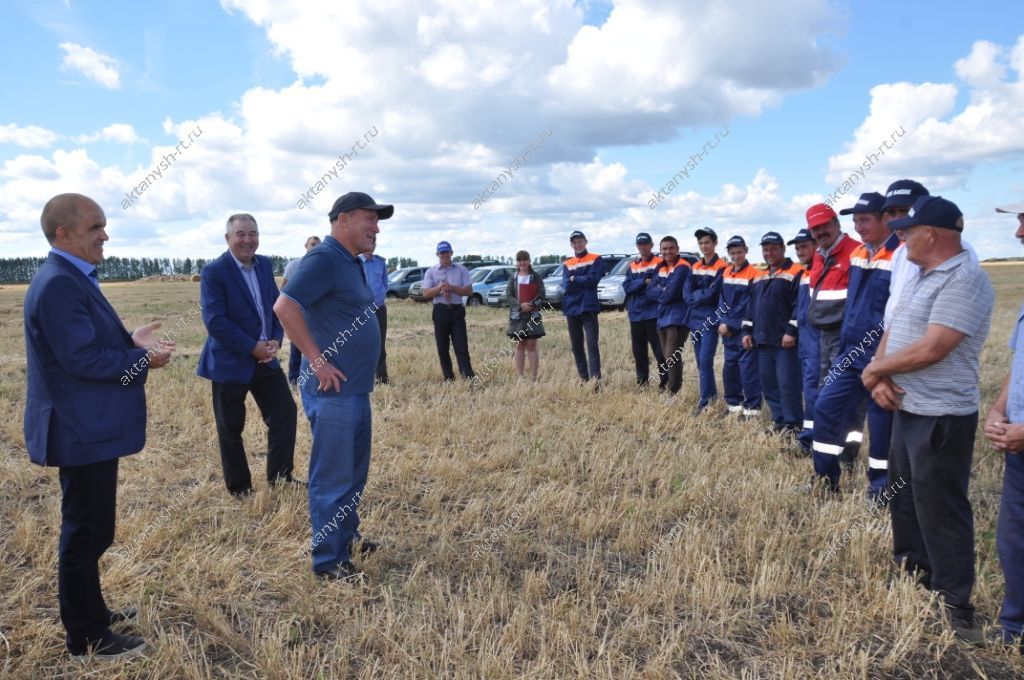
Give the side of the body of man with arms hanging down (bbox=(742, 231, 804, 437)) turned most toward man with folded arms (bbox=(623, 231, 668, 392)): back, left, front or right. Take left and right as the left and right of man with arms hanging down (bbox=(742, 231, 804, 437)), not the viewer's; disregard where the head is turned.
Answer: right

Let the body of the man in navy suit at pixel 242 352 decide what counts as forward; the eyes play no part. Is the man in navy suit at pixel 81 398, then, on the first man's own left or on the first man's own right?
on the first man's own right

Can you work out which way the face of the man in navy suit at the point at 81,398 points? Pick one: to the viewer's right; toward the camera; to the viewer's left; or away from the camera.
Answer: to the viewer's right

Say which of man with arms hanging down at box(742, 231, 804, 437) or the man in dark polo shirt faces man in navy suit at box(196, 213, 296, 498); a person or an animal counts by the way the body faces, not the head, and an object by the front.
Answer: the man with arms hanging down

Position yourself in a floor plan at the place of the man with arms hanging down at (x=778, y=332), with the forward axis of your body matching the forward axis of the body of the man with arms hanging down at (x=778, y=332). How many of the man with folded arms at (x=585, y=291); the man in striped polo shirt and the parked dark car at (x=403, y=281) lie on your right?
2

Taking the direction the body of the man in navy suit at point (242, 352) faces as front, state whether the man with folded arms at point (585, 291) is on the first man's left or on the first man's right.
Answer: on the first man's left

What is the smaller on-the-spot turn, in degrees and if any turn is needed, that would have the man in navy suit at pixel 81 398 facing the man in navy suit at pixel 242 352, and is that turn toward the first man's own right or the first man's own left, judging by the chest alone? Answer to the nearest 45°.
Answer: approximately 45° to the first man's own left

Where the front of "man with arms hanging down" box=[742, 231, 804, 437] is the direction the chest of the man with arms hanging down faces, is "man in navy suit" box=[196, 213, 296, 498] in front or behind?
in front

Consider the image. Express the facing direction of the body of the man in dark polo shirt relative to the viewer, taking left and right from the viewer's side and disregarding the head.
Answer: facing to the right of the viewer

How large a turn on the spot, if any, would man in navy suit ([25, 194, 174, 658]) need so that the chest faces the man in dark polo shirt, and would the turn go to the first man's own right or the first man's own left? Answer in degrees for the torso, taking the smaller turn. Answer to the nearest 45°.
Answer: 0° — they already face them

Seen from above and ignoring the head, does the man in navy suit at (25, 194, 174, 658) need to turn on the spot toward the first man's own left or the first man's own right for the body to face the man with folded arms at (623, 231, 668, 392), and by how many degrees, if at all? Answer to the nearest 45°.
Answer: approximately 45° to the first man's own left
